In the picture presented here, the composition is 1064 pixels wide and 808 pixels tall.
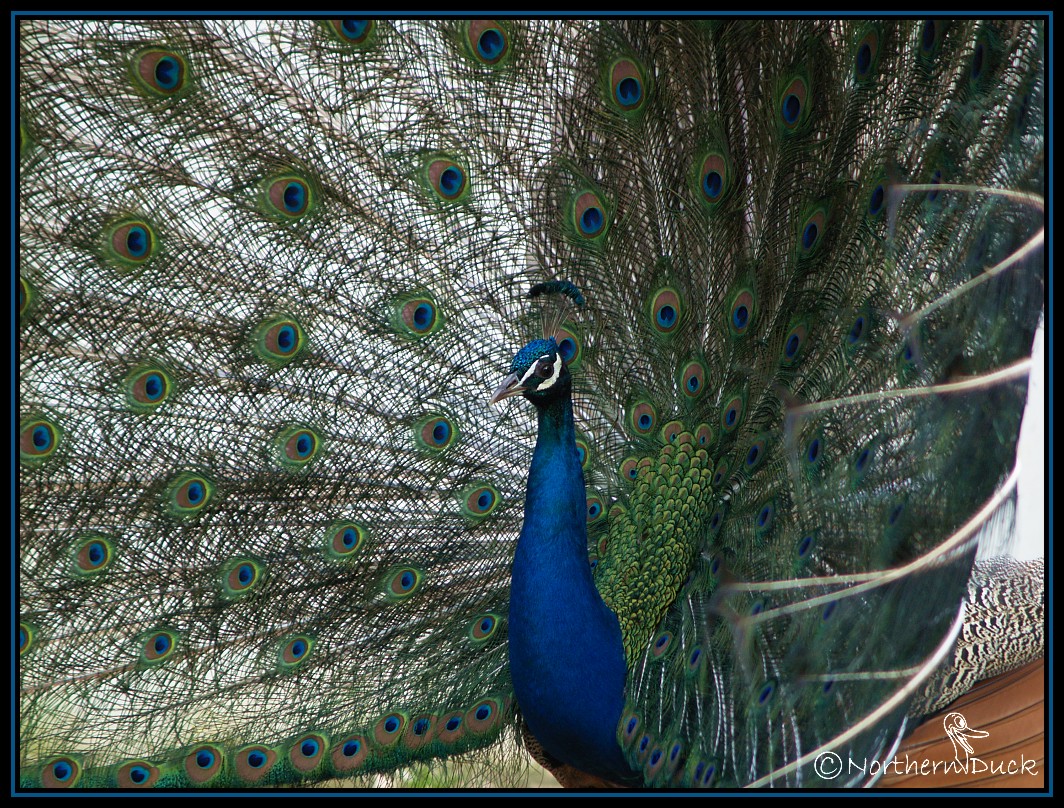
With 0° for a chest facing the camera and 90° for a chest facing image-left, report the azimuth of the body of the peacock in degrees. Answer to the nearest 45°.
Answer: approximately 45°
